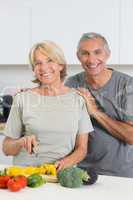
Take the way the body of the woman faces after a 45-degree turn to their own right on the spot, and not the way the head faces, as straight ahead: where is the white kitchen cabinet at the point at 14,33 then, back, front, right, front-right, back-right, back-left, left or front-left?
back-right

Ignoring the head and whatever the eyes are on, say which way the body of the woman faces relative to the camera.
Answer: toward the camera

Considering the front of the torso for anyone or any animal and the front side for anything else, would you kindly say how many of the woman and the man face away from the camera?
0

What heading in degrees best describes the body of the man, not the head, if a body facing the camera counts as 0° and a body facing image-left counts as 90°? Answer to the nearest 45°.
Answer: approximately 45°

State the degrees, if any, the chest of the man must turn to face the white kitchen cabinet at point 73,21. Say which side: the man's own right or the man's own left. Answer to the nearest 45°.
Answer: approximately 135° to the man's own right

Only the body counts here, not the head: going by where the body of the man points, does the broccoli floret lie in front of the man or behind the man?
in front

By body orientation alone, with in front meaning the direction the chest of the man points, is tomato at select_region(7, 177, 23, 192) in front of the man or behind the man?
in front

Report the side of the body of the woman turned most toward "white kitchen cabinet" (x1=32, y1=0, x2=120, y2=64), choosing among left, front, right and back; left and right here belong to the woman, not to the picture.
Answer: back
